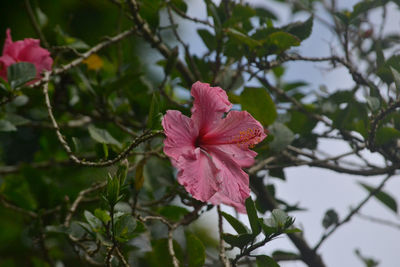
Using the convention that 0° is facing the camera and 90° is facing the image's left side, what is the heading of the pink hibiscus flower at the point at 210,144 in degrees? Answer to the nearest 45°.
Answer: approximately 315°

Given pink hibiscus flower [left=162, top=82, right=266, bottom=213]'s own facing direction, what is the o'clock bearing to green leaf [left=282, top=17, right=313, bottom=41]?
The green leaf is roughly at 9 o'clock from the pink hibiscus flower.

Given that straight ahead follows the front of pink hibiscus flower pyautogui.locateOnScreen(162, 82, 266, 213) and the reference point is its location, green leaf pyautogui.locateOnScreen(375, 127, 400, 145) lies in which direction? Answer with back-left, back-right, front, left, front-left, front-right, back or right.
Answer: left
